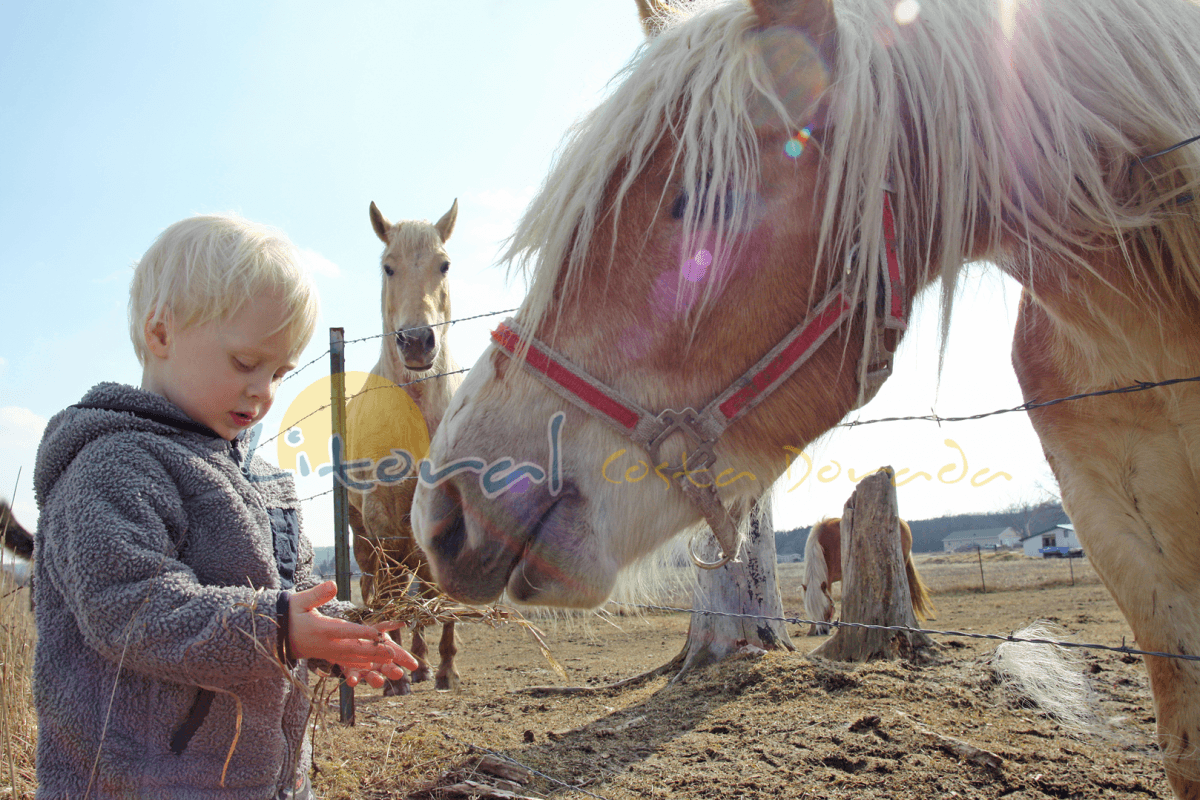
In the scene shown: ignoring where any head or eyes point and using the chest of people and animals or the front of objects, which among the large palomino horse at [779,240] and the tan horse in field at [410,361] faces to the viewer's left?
the large palomino horse

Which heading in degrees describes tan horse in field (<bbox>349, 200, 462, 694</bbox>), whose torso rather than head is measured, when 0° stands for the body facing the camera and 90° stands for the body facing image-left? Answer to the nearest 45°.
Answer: approximately 0°

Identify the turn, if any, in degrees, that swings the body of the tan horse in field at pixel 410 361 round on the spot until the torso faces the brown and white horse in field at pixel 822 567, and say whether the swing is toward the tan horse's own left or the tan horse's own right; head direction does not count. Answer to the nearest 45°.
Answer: approximately 135° to the tan horse's own left

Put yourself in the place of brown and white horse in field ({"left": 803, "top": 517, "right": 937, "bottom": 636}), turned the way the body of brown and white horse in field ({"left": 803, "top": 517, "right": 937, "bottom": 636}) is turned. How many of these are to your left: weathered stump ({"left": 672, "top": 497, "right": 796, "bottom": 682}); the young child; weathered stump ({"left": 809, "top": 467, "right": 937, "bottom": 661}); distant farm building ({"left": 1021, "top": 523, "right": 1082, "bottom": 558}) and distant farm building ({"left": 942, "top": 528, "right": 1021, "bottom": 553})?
3

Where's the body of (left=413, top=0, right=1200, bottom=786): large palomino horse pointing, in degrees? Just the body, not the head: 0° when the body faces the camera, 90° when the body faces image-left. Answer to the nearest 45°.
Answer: approximately 90°

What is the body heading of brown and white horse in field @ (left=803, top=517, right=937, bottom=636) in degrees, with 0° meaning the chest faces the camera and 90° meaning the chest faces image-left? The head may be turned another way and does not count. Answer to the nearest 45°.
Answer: approximately 90°
